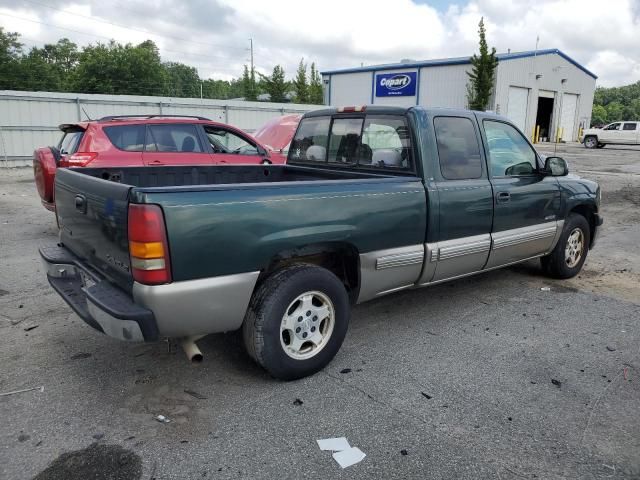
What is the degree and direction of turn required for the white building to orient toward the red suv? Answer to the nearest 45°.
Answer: approximately 45° to its right

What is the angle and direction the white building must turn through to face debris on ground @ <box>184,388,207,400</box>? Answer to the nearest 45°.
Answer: approximately 45° to its right

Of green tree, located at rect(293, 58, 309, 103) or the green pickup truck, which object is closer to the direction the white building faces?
the green pickup truck

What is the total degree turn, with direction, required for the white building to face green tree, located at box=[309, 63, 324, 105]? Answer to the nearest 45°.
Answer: approximately 135° to its right

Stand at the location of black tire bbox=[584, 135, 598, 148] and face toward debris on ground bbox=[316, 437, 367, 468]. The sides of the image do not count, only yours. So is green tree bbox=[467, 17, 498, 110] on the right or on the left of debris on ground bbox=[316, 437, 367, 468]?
right

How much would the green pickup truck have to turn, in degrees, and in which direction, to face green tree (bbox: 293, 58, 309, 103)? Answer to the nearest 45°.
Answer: approximately 45° to its left

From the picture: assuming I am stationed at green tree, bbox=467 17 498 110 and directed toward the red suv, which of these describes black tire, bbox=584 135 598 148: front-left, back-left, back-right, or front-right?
back-left

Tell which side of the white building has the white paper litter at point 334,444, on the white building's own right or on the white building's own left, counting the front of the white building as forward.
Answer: on the white building's own right

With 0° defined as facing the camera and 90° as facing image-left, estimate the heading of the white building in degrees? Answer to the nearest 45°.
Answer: approximately 315°

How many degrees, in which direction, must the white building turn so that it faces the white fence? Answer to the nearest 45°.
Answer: approximately 90° to its right

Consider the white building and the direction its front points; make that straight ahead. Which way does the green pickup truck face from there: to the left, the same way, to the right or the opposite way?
to the left

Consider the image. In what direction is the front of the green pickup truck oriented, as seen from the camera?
facing away from the viewer and to the right of the viewer
